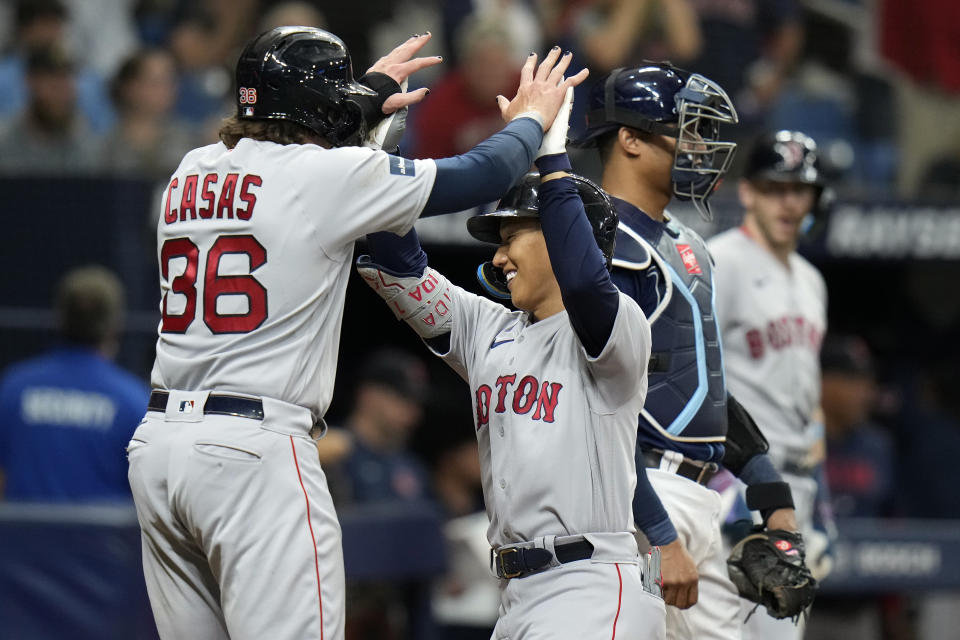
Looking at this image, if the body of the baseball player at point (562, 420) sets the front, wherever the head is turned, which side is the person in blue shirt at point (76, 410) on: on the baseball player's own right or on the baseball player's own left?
on the baseball player's own right

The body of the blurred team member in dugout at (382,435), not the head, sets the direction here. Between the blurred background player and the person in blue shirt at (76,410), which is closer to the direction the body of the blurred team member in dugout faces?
the blurred background player

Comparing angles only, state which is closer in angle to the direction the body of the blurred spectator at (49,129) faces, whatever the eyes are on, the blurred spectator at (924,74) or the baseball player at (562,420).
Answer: the baseball player

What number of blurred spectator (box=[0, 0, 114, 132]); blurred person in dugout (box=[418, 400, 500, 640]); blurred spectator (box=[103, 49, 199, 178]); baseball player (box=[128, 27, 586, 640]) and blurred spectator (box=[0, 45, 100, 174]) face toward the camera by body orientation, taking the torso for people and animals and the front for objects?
4

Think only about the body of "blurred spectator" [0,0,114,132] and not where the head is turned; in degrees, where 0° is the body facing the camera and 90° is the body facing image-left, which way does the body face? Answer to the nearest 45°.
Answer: approximately 0°

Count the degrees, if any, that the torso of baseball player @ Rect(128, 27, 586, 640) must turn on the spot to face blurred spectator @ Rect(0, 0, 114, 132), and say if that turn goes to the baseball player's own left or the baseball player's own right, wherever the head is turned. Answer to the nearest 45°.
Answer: approximately 45° to the baseball player's own left

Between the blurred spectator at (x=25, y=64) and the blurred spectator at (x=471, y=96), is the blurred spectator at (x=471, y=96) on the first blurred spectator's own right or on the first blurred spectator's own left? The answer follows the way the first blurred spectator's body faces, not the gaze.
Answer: on the first blurred spectator's own left
